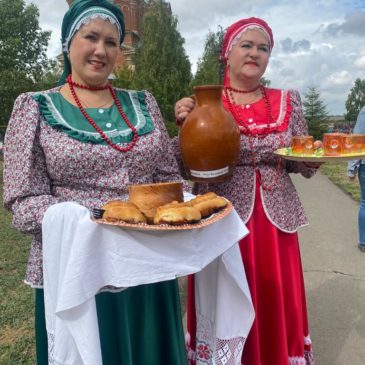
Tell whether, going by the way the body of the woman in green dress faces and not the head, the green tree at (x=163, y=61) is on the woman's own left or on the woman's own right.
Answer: on the woman's own left

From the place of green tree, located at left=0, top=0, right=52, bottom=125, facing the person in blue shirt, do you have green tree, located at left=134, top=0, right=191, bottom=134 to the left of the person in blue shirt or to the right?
left

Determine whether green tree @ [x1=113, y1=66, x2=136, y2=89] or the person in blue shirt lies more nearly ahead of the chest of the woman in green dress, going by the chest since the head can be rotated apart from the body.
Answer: the person in blue shirt

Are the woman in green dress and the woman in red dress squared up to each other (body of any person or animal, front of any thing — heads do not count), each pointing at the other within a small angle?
no

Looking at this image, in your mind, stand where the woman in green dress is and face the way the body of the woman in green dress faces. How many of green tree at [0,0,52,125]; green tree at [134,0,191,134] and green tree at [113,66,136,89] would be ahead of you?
0

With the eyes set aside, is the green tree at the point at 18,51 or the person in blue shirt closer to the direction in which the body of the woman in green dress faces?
the person in blue shirt

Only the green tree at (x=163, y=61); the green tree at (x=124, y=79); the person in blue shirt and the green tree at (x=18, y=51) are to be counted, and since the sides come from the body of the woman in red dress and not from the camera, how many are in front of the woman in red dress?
0

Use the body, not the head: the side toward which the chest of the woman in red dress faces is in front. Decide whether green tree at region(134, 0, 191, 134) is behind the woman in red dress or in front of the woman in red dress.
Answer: behind

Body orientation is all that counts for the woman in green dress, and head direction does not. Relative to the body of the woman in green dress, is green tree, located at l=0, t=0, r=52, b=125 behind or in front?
behind

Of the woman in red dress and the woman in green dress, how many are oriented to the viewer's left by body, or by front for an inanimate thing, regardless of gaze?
0

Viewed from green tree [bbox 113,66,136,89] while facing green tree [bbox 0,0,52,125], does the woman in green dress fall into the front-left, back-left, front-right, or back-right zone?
back-left

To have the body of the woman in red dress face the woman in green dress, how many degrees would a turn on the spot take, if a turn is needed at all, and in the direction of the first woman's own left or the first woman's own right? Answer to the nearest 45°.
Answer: approximately 45° to the first woman's own right

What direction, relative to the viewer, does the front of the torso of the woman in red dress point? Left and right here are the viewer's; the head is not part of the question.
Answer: facing the viewer

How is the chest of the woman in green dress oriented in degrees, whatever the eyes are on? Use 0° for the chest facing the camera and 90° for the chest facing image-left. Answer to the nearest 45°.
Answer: approximately 315°

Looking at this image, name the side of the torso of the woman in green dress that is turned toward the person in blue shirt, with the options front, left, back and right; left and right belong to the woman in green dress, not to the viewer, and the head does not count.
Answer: left

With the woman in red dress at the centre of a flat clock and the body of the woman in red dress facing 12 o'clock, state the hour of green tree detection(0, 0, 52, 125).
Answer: The green tree is roughly at 5 o'clock from the woman in red dress.

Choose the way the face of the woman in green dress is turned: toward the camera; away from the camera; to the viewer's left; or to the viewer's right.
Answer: toward the camera
